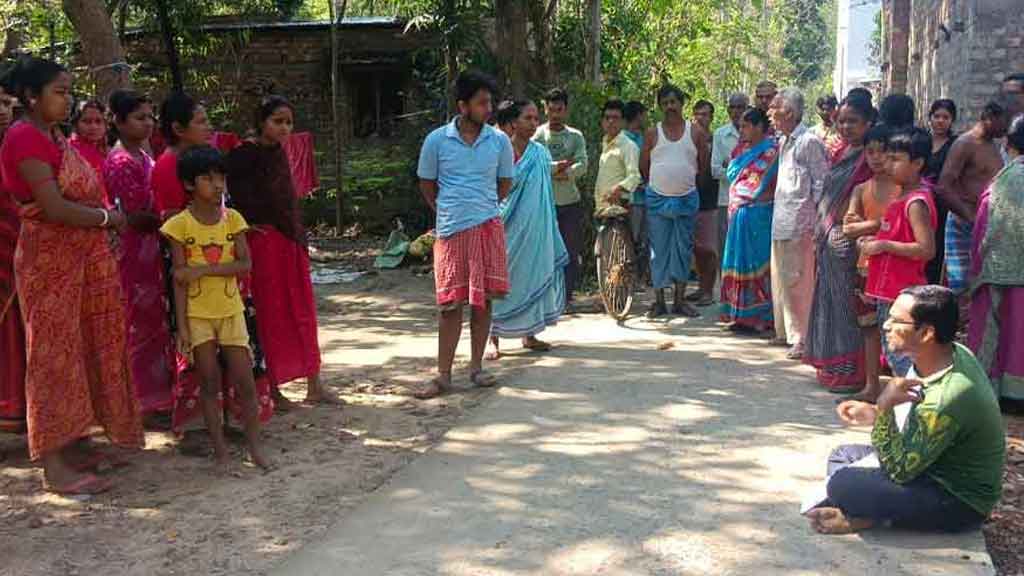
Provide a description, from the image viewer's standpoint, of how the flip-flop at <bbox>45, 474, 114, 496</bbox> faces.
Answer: facing to the right of the viewer

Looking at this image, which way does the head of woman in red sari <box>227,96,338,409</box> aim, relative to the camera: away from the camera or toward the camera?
toward the camera

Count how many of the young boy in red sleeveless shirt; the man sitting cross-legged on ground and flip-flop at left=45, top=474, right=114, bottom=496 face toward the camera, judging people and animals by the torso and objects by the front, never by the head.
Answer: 0

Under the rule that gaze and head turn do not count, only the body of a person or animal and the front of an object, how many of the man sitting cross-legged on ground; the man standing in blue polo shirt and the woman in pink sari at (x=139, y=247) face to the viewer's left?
1

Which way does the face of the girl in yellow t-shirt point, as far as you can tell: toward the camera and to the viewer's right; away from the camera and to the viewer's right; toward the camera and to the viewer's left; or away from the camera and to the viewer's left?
toward the camera and to the viewer's right

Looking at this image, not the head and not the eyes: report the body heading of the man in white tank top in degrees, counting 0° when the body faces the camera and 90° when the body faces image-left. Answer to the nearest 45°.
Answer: approximately 0°

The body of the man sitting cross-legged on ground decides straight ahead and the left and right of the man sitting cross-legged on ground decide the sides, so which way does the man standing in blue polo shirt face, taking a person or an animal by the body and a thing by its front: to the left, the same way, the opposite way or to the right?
to the left

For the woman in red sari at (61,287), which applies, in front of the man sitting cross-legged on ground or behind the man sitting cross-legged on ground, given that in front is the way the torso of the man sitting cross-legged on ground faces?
in front

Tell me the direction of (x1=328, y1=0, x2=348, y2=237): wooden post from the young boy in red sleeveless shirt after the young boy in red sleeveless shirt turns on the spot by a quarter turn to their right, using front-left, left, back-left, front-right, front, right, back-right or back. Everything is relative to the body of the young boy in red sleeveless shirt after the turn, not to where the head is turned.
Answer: front-left

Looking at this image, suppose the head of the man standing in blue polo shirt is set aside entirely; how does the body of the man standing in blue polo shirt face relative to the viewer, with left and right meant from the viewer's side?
facing the viewer

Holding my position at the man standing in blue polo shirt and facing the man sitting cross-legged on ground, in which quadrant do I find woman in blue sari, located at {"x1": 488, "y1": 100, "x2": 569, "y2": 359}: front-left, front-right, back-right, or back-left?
back-left

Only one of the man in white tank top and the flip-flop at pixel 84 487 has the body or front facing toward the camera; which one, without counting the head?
the man in white tank top

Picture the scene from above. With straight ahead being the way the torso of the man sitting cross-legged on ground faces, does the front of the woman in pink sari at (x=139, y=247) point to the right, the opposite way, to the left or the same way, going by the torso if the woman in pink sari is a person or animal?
the opposite way

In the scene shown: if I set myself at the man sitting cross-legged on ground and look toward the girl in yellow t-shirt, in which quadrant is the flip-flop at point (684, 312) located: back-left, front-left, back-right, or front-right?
front-right

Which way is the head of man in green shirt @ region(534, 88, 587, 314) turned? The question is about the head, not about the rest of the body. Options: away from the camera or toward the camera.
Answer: toward the camera

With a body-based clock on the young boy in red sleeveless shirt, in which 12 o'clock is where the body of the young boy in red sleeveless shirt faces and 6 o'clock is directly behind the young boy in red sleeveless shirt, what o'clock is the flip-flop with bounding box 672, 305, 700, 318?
The flip-flop is roughly at 2 o'clock from the young boy in red sleeveless shirt.

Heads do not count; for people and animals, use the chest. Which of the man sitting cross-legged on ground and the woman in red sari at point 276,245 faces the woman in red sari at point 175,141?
the man sitting cross-legged on ground

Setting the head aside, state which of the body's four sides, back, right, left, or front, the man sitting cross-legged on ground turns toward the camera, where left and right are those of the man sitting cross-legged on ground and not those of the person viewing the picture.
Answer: left

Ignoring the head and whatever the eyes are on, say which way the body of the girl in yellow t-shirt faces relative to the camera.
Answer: toward the camera

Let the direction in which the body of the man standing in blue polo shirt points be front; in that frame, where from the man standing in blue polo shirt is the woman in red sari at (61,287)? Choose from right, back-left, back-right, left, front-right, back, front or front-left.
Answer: front-right

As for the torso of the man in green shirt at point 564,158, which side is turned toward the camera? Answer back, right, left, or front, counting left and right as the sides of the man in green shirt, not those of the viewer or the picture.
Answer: front
